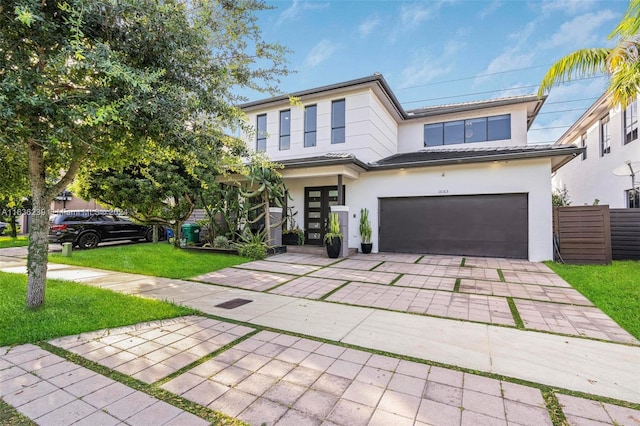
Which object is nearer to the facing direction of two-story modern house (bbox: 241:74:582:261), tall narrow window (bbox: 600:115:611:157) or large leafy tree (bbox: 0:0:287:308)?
the large leafy tree

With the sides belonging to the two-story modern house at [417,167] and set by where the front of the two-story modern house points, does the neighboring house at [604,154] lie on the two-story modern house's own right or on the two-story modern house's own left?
on the two-story modern house's own left

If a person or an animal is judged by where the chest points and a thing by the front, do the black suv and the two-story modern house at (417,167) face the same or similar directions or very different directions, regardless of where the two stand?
very different directions

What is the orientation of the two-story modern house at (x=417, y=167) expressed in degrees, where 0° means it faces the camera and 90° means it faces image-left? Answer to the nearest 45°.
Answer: approximately 0°

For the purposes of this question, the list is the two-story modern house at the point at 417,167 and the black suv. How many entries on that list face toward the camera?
1

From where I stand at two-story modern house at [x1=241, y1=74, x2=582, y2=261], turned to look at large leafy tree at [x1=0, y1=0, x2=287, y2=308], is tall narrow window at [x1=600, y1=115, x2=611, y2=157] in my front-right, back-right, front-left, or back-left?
back-left
